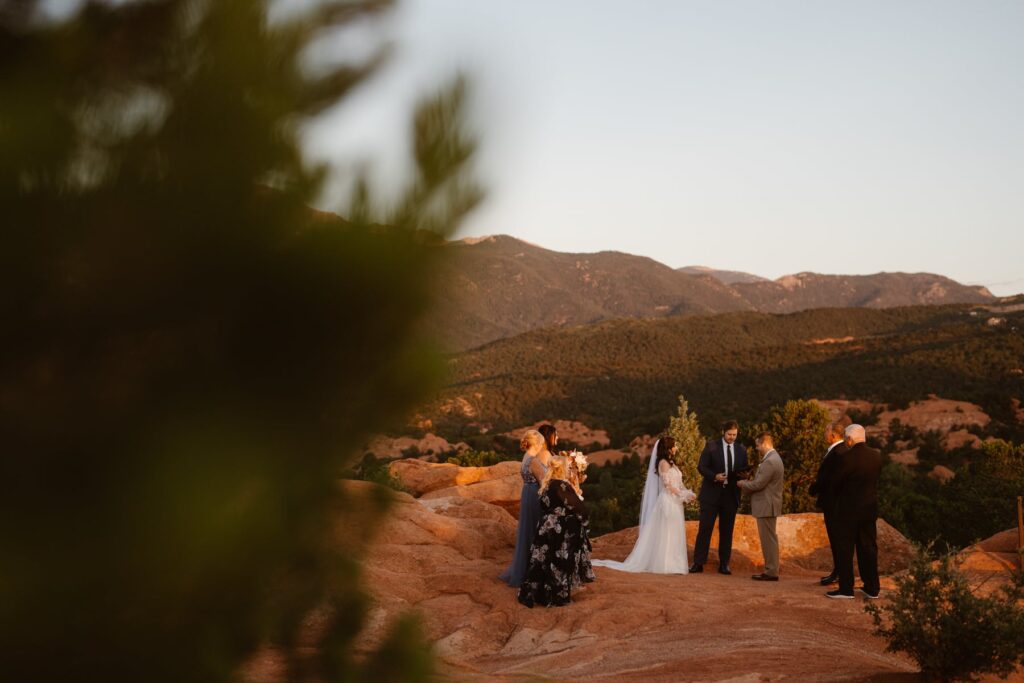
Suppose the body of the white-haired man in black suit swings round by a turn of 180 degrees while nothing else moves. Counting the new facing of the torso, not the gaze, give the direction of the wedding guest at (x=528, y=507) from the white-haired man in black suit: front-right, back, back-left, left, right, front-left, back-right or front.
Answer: back-right

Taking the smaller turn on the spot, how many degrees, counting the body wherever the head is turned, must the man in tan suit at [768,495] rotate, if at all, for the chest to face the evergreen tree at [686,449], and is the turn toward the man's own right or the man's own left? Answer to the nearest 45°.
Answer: approximately 90° to the man's own right

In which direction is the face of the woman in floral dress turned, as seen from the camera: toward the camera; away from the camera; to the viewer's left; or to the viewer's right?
away from the camera

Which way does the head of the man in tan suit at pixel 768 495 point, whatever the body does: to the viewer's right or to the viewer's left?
to the viewer's left

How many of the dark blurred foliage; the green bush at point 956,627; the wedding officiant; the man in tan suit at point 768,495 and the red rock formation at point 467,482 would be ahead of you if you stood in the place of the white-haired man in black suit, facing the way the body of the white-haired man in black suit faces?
3

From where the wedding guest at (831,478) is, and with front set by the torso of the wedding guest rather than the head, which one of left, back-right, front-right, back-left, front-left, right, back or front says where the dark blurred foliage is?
left

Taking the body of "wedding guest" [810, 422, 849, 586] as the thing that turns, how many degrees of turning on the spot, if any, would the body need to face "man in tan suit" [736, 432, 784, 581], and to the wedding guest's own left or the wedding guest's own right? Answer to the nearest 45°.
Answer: approximately 45° to the wedding guest's own right

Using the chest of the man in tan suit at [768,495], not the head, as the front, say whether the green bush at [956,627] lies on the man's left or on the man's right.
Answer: on the man's left

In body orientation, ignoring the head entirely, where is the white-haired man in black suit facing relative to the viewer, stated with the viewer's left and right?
facing away from the viewer and to the left of the viewer

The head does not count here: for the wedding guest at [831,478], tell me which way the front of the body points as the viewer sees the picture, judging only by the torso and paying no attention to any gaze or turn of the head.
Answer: to the viewer's left

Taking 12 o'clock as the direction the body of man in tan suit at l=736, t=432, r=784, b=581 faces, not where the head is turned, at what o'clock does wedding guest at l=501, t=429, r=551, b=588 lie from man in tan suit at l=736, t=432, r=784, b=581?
wedding guest at l=501, t=429, r=551, b=588 is roughly at 11 o'clock from man in tan suit at l=736, t=432, r=784, b=581.

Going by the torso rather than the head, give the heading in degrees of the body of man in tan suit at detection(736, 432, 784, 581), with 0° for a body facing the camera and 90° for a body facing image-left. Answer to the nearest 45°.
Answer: approximately 90°

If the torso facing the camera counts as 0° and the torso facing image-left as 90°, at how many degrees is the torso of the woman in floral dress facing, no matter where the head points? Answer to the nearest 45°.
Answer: approximately 225°
